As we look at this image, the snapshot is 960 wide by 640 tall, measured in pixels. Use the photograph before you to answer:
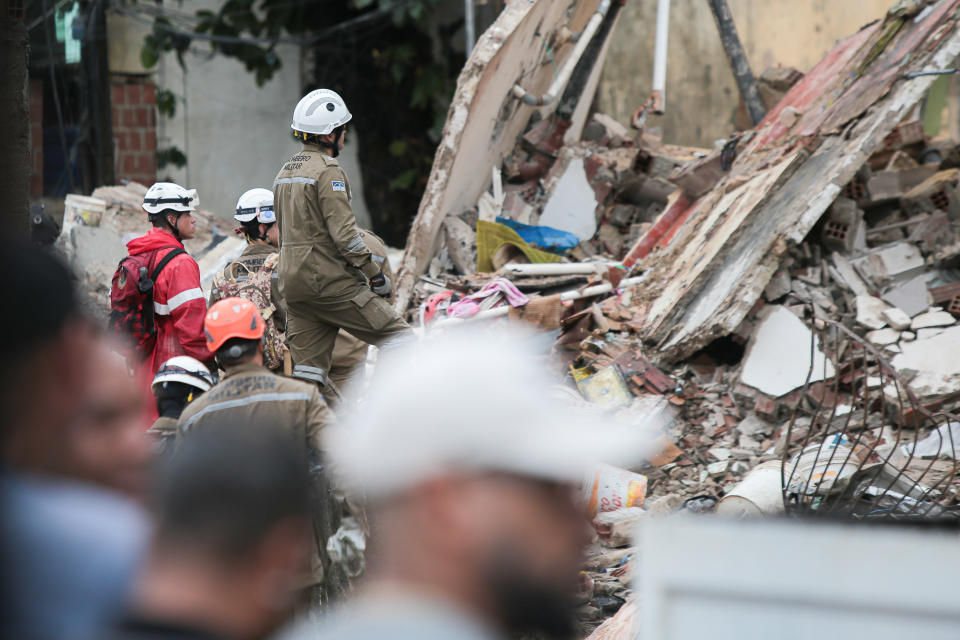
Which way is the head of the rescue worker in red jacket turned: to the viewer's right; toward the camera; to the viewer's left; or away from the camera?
to the viewer's right

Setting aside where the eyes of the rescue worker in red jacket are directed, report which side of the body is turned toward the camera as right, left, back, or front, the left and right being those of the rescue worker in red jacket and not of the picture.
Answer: right

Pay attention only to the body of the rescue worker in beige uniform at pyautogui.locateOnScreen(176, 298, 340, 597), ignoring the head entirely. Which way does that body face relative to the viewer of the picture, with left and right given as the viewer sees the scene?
facing away from the viewer

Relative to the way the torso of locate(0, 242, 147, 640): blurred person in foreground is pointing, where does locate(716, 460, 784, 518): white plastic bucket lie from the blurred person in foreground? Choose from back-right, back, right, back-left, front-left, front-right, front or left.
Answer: front-left

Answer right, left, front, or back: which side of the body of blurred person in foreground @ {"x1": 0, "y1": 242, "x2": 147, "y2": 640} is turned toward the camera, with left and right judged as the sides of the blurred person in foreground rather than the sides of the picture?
right

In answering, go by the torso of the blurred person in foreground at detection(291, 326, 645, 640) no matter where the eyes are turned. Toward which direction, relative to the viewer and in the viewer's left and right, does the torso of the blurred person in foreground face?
facing to the right of the viewer

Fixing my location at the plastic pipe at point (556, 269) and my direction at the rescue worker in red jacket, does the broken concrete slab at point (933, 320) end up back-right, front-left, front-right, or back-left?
back-left

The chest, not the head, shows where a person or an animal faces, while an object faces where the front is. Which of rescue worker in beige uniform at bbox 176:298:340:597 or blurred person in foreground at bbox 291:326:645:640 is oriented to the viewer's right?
the blurred person in foreground

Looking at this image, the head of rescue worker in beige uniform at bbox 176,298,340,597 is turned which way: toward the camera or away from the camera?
away from the camera

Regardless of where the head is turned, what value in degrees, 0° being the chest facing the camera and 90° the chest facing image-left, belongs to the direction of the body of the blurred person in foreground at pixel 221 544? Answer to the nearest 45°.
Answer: approximately 225°

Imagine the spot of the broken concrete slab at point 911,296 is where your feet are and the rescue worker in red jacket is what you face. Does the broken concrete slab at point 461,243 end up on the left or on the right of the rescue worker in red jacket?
right
